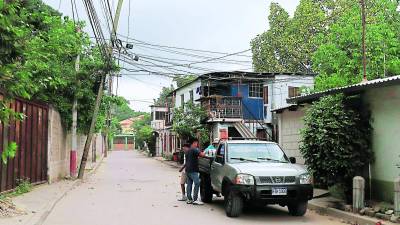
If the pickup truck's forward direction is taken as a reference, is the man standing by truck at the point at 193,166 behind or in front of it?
behind

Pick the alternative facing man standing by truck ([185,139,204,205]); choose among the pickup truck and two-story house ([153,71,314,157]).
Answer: the two-story house

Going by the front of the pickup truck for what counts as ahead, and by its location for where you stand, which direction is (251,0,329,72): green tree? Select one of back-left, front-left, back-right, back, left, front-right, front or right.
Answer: back-left

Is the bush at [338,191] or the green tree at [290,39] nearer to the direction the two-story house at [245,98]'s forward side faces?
the bush

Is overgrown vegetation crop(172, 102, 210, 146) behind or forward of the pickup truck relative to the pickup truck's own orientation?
behind

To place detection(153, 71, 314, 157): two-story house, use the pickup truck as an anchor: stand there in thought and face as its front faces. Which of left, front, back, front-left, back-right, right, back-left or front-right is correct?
back-left

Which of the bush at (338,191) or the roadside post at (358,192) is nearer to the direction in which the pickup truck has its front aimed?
the roadside post

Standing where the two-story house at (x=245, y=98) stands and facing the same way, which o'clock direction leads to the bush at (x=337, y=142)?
The bush is roughly at 12 o'clock from the two-story house.

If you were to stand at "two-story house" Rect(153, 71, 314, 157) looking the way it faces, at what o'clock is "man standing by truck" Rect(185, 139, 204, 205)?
The man standing by truck is roughly at 12 o'clock from the two-story house.

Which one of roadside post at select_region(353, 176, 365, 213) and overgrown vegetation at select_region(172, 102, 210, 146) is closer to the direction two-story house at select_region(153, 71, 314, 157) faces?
the roadside post

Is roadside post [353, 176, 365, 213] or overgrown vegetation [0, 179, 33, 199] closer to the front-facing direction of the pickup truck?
the roadside post

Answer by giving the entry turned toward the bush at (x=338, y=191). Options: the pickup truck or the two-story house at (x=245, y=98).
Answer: the two-story house

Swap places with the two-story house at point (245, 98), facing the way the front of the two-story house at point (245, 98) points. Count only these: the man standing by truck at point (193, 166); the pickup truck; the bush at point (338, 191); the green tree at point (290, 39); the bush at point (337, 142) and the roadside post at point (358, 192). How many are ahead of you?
5
